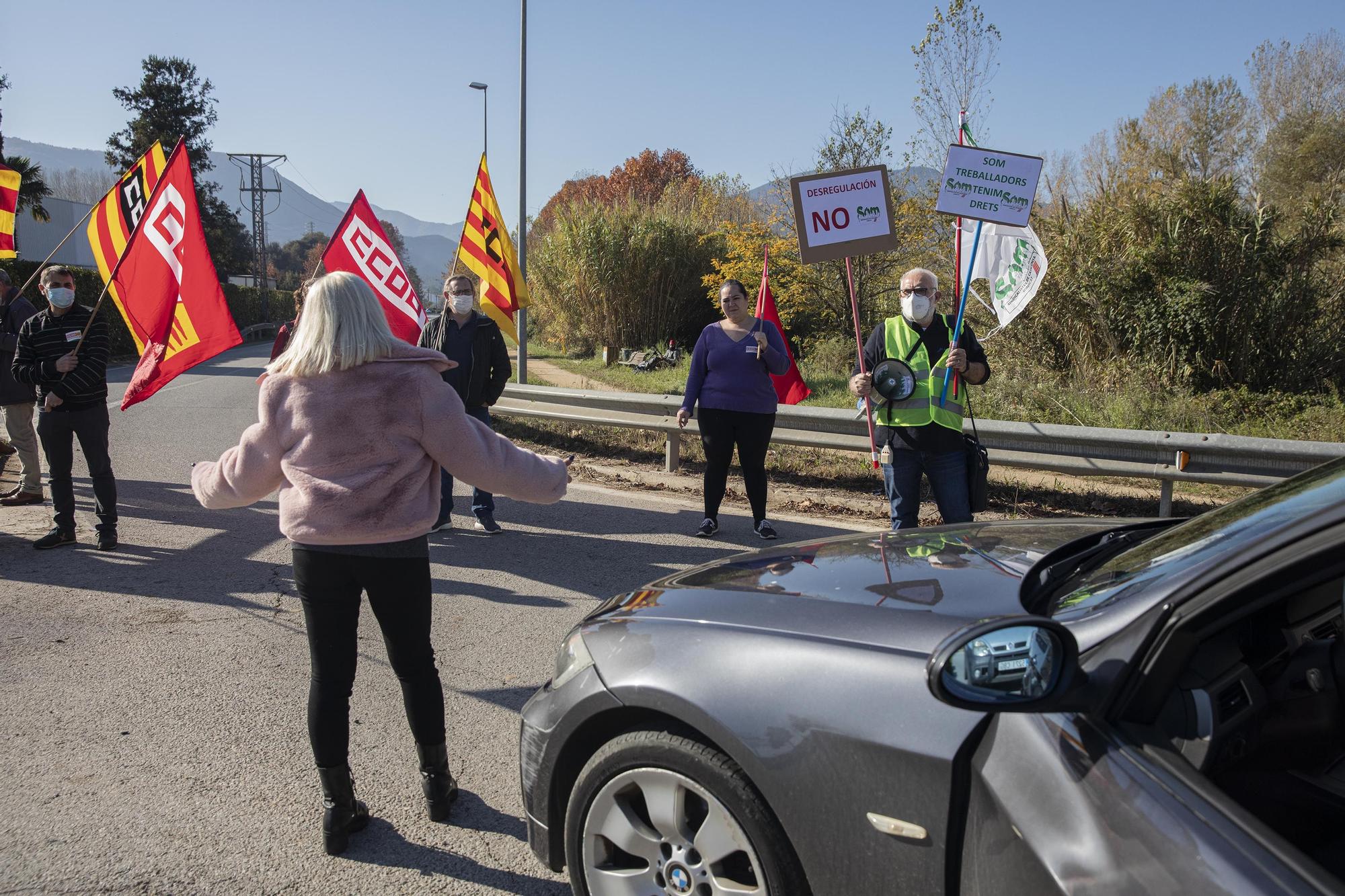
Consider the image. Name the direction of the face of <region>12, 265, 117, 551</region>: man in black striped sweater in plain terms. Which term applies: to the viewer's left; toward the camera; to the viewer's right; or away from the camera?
toward the camera

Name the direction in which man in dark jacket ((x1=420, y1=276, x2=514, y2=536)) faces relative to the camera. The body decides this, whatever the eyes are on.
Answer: toward the camera

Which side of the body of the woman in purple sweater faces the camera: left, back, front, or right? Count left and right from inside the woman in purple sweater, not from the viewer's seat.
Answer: front

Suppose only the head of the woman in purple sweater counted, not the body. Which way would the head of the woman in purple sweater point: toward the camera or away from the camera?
toward the camera

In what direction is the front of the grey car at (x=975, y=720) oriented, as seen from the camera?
facing away from the viewer and to the left of the viewer

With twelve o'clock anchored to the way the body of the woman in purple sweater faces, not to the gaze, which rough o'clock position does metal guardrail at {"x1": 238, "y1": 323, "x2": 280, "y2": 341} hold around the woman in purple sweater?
The metal guardrail is roughly at 5 o'clock from the woman in purple sweater.

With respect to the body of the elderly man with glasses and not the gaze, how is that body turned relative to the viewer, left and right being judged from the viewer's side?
facing the viewer

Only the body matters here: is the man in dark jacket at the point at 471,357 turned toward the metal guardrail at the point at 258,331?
no

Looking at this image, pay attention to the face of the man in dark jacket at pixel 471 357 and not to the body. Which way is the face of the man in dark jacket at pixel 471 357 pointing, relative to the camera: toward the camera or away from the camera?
toward the camera

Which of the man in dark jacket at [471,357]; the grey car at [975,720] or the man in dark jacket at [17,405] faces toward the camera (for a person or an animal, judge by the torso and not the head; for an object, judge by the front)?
the man in dark jacket at [471,357]

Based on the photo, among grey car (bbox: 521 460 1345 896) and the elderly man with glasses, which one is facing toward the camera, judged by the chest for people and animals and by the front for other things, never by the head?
the elderly man with glasses
